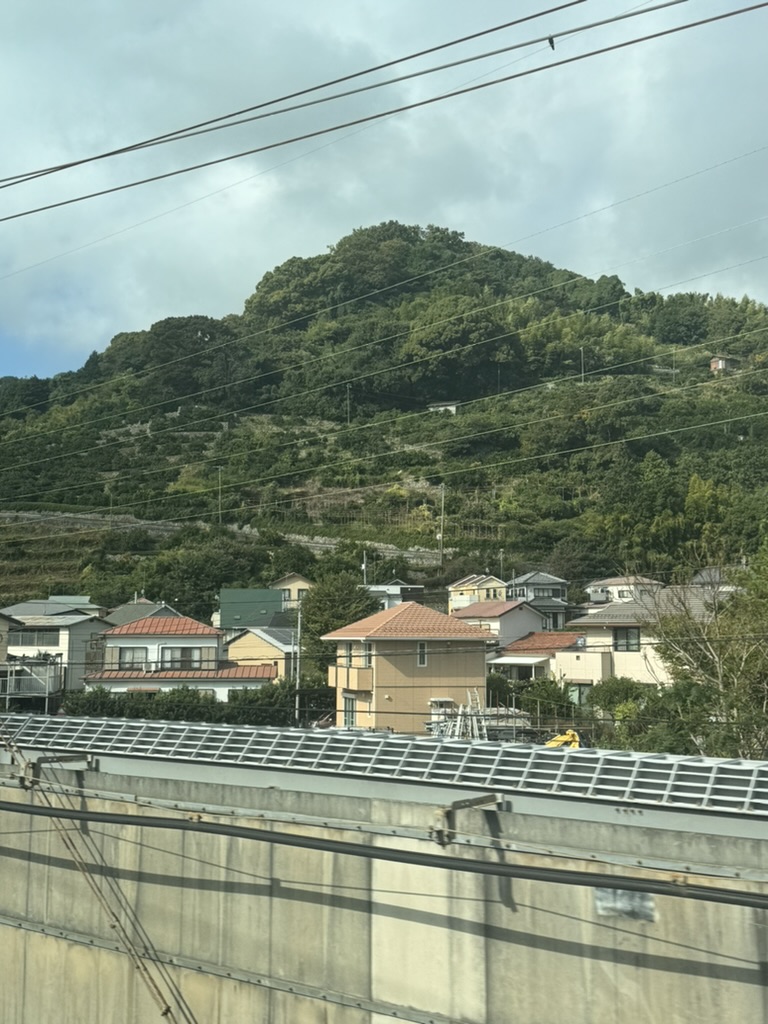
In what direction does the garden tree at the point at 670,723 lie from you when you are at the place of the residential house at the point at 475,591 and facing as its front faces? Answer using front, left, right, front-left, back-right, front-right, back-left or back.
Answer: front

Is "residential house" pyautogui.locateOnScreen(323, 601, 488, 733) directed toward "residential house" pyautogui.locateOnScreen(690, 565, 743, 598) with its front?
no

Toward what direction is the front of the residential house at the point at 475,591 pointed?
toward the camera

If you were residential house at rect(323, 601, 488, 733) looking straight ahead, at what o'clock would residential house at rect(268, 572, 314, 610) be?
residential house at rect(268, 572, 314, 610) is roughly at 4 o'clock from residential house at rect(323, 601, 488, 733).

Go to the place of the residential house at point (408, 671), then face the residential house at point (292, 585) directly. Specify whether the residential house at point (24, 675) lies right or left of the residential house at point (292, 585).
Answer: left

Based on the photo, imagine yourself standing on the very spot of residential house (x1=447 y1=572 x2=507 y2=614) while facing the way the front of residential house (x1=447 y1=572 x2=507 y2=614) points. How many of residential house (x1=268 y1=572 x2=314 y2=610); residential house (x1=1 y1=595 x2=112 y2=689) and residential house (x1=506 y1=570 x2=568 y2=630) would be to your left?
1

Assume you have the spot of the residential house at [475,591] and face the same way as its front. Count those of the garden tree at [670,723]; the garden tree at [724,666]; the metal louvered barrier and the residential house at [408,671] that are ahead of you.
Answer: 4

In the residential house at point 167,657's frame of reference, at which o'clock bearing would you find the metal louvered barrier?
The metal louvered barrier is roughly at 12 o'clock from the residential house.

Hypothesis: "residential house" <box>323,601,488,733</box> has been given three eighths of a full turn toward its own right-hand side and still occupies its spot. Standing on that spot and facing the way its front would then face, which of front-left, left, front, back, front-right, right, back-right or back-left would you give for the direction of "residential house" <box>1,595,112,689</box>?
front-left

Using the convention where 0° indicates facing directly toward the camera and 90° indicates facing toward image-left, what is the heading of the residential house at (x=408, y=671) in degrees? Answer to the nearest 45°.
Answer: approximately 45°

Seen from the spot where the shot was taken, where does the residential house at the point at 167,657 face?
facing the viewer

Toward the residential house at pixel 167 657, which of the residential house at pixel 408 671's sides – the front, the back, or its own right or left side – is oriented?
right

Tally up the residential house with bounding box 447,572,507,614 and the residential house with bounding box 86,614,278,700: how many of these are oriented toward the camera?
2

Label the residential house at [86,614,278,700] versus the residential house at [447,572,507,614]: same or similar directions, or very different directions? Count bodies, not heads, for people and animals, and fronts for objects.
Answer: same or similar directions

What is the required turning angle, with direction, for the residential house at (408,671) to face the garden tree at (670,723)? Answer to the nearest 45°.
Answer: approximately 90° to its left

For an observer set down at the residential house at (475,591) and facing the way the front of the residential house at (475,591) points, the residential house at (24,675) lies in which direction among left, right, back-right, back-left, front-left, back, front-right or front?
front-right

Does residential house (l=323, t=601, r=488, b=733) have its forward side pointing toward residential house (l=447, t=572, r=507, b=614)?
no

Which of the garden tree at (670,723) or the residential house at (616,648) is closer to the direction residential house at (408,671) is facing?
the garden tree

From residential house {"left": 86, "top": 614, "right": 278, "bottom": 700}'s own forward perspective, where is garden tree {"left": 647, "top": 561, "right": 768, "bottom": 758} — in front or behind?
in front

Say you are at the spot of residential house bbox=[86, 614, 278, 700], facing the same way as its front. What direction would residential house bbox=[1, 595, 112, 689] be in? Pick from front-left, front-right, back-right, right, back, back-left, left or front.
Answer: back-right

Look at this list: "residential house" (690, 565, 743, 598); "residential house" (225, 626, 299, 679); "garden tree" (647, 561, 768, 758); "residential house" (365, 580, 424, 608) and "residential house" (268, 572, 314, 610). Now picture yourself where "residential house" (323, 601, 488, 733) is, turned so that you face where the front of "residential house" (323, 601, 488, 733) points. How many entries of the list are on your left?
2
